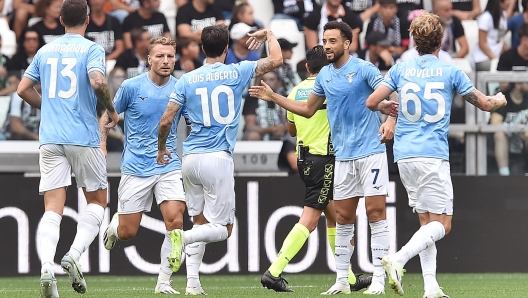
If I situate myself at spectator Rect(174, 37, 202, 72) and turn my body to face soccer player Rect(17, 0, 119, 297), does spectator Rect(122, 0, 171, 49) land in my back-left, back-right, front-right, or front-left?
back-right

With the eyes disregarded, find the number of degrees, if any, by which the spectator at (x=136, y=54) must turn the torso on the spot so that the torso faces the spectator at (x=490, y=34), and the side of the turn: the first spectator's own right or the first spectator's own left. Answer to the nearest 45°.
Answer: approximately 45° to the first spectator's own left

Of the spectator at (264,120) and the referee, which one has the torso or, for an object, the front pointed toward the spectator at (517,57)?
the referee

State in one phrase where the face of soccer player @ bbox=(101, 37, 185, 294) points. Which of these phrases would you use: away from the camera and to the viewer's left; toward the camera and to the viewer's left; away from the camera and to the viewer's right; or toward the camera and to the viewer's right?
toward the camera and to the viewer's right

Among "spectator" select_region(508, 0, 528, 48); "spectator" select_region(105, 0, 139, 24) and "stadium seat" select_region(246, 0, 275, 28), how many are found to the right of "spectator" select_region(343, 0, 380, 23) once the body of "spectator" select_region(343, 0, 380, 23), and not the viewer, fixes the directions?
2

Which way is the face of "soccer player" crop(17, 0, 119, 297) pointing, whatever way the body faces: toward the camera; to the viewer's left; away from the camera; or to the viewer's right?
away from the camera

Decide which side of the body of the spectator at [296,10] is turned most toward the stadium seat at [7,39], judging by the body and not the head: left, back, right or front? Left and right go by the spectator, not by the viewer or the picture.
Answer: right

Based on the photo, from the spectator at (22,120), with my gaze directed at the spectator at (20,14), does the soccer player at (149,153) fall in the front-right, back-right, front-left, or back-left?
back-right

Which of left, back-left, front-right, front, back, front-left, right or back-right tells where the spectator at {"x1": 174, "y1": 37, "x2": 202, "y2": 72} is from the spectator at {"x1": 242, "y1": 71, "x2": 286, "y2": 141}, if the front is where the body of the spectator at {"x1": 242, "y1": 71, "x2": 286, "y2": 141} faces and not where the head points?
back-right

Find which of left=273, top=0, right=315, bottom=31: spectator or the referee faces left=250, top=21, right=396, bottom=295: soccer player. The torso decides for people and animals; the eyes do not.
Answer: the spectator
